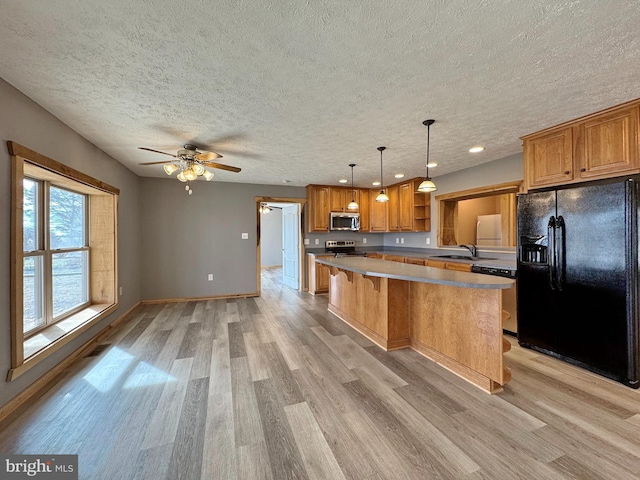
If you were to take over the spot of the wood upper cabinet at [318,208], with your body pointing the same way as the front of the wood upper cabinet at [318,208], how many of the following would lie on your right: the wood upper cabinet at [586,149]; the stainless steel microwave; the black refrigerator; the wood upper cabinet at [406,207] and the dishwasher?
0

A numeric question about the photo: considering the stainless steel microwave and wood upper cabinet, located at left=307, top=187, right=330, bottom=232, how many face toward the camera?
2

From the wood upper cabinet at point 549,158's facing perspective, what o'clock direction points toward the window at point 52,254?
The window is roughly at 12 o'clock from the wood upper cabinet.

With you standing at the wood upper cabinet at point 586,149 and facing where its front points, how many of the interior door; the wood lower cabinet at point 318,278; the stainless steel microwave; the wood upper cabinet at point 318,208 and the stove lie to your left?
0

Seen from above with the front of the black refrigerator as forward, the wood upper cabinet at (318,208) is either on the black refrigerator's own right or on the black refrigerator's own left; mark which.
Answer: on the black refrigerator's own right

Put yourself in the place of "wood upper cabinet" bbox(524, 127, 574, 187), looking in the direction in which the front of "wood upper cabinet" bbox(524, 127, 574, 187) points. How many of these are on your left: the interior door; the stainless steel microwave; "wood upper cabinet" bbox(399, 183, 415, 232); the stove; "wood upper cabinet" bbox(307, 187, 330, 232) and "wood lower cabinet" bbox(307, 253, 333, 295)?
0

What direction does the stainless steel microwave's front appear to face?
toward the camera

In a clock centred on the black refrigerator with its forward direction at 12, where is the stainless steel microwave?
The stainless steel microwave is roughly at 2 o'clock from the black refrigerator.

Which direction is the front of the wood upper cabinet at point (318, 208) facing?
toward the camera

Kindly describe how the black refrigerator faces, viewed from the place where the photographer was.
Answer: facing the viewer and to the left of the viewer

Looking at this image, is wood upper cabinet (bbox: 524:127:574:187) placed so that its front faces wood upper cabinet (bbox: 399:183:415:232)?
no

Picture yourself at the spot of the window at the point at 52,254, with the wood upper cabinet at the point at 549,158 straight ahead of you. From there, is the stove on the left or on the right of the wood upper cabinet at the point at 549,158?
left

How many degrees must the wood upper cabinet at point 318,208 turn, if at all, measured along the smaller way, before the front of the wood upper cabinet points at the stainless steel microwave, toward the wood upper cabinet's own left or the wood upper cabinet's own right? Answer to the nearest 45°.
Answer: approximately 90° to the wood upper cabinet's own left

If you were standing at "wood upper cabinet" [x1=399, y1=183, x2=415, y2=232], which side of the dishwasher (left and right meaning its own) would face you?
right

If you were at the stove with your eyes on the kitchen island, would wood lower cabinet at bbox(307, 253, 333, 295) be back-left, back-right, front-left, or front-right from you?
front-right

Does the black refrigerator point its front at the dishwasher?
no

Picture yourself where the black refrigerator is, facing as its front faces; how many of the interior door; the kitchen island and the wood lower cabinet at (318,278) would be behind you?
0

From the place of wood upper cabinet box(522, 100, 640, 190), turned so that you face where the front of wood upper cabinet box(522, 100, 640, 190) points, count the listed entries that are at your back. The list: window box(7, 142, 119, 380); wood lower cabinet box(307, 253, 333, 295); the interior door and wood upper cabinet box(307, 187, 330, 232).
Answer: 0

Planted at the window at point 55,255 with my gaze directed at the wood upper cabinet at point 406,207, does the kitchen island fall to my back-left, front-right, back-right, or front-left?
front-right

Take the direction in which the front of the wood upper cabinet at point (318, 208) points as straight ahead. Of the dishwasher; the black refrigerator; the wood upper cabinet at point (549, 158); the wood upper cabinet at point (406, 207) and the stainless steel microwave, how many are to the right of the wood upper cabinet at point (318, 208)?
0

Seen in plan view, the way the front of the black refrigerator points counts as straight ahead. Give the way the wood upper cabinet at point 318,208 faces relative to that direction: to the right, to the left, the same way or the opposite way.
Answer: to the left
